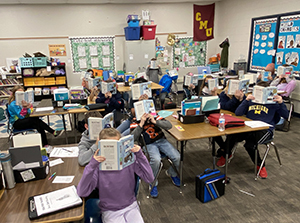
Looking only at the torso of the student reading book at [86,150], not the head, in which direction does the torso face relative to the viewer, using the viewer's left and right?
facing the viewer and to the right of the viewer

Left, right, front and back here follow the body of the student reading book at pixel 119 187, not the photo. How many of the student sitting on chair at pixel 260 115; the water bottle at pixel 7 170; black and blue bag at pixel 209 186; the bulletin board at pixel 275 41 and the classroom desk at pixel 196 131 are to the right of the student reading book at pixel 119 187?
1

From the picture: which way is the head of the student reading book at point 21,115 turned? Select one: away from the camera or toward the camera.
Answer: toward the camera

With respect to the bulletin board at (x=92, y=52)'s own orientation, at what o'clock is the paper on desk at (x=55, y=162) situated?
The paper on desk is roughly at 12 o'clock from the bulletin board.

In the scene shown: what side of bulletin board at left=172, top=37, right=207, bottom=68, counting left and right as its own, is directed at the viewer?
front

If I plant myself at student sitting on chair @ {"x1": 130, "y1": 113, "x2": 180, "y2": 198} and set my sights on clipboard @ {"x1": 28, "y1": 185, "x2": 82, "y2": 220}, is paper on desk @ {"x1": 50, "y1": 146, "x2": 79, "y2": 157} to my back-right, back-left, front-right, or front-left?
front-right

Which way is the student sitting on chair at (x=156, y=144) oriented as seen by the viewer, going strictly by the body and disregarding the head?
toward the camera

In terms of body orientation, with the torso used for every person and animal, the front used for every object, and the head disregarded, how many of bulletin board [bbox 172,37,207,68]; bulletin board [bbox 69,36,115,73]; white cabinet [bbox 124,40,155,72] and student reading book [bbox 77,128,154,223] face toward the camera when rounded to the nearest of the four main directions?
4

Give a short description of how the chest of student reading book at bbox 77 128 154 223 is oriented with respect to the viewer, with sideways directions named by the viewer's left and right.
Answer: facing the viewer

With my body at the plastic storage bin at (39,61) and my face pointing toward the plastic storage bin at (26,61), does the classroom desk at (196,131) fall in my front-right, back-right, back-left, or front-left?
back-left

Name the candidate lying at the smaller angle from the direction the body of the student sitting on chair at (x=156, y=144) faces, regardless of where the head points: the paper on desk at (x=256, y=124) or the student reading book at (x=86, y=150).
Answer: the student reading book

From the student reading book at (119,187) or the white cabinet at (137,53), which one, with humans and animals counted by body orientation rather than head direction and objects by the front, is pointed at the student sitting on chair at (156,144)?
the white cabinet
